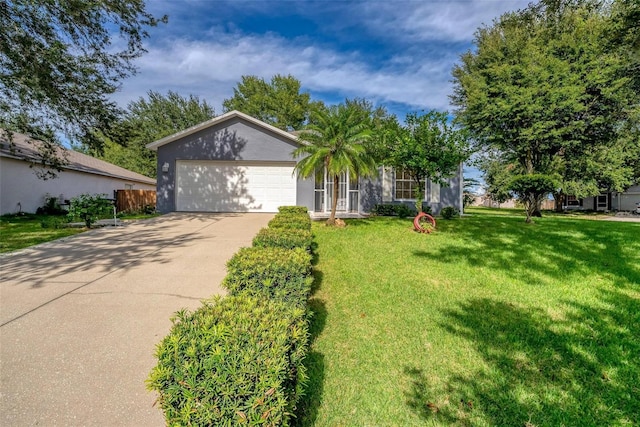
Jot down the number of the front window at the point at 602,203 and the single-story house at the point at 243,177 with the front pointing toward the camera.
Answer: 2

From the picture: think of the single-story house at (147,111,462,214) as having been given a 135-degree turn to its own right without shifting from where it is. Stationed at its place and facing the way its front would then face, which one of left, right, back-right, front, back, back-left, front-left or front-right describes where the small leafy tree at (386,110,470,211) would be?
back

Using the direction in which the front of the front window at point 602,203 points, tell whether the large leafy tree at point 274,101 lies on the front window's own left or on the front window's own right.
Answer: on the front window's own right

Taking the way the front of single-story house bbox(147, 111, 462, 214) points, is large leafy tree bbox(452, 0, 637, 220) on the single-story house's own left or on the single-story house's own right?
on the single-story house's own left

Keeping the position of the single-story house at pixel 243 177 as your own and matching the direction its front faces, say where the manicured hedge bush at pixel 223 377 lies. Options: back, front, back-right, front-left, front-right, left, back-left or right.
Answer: front

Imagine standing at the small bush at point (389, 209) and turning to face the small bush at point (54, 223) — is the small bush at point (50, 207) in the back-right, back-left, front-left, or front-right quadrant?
front-right

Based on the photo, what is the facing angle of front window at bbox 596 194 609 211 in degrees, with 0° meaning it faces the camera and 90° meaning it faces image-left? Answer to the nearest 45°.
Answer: approximately 0°

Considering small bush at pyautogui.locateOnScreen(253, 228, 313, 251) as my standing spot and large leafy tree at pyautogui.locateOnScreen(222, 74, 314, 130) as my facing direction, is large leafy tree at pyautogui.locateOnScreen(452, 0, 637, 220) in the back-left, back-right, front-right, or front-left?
front-right

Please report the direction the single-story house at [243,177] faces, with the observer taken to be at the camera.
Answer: facing the viewer

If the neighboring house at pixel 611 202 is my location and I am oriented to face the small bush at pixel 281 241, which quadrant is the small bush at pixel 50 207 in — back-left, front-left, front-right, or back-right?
front-right

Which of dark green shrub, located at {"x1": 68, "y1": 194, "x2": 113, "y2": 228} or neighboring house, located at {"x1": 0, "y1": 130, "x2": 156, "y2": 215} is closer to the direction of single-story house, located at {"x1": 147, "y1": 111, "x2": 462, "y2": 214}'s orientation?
the dark green shrub

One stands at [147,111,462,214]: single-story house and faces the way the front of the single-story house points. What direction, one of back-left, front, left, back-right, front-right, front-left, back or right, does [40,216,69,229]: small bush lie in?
front-right

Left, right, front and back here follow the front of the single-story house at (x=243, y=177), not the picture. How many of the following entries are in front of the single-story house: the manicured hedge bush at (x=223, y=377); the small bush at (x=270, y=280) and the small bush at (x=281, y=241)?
3

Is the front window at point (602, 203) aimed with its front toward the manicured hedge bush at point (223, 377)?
yes

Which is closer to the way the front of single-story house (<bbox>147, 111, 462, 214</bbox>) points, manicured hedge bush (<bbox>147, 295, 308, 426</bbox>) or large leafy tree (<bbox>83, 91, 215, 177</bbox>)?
the manicured hedge bush
